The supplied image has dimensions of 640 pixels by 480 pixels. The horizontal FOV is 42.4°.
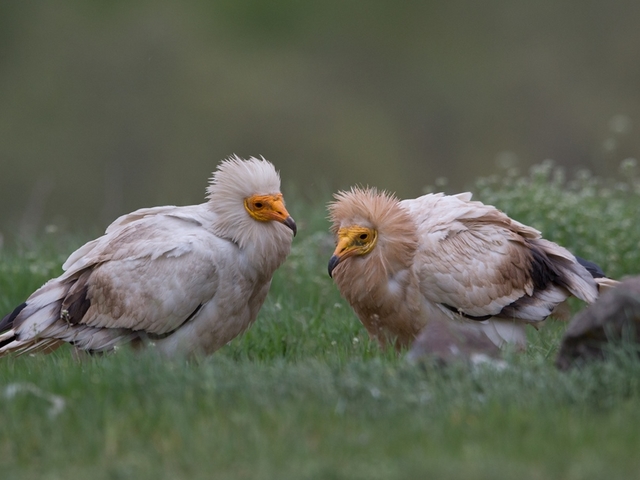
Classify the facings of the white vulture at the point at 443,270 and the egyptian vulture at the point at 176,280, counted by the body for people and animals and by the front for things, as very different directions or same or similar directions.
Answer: very different directions

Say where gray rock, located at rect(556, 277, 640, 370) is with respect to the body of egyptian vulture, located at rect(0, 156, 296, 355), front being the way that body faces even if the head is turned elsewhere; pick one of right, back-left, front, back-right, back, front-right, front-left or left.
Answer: front-right

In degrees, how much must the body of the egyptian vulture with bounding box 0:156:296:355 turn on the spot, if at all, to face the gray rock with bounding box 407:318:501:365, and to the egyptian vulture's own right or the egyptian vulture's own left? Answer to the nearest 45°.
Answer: approximately 45° to the egyptian vulture's own right

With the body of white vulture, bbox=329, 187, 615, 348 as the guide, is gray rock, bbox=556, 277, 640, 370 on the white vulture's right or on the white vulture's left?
on the white vulture's left

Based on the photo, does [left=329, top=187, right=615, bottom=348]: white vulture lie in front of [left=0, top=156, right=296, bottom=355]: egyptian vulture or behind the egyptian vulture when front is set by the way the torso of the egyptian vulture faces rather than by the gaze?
in front

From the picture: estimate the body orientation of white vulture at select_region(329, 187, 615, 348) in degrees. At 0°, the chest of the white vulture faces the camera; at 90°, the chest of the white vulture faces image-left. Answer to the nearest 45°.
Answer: approximately 45°

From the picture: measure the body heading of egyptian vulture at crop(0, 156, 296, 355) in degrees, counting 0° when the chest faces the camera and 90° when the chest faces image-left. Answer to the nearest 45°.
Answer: approximately 270°

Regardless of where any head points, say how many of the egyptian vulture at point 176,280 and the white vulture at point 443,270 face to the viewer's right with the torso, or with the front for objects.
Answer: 1

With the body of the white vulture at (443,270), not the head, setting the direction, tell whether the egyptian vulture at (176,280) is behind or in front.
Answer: in front
